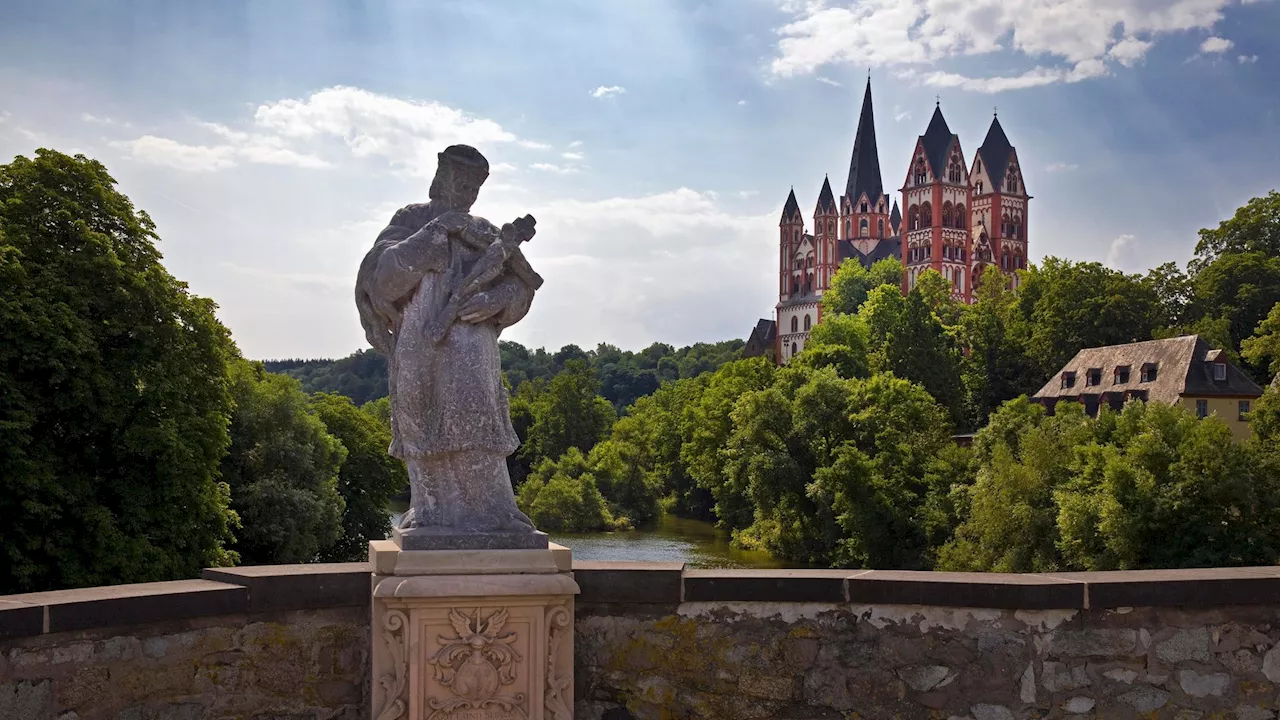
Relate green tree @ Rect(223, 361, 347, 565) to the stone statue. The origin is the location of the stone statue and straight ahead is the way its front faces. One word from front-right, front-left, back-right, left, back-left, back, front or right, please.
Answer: back

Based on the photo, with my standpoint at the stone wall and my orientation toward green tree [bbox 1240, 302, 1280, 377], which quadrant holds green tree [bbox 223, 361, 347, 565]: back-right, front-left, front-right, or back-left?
front-left

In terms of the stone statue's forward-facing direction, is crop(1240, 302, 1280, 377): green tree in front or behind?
behind

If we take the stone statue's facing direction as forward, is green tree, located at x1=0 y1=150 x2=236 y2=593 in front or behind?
behind

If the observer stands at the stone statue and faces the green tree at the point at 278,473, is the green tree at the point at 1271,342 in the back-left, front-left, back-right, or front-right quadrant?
front-right

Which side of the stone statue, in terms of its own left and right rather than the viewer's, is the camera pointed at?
front

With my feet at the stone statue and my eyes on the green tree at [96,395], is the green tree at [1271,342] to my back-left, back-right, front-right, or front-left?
front-right
